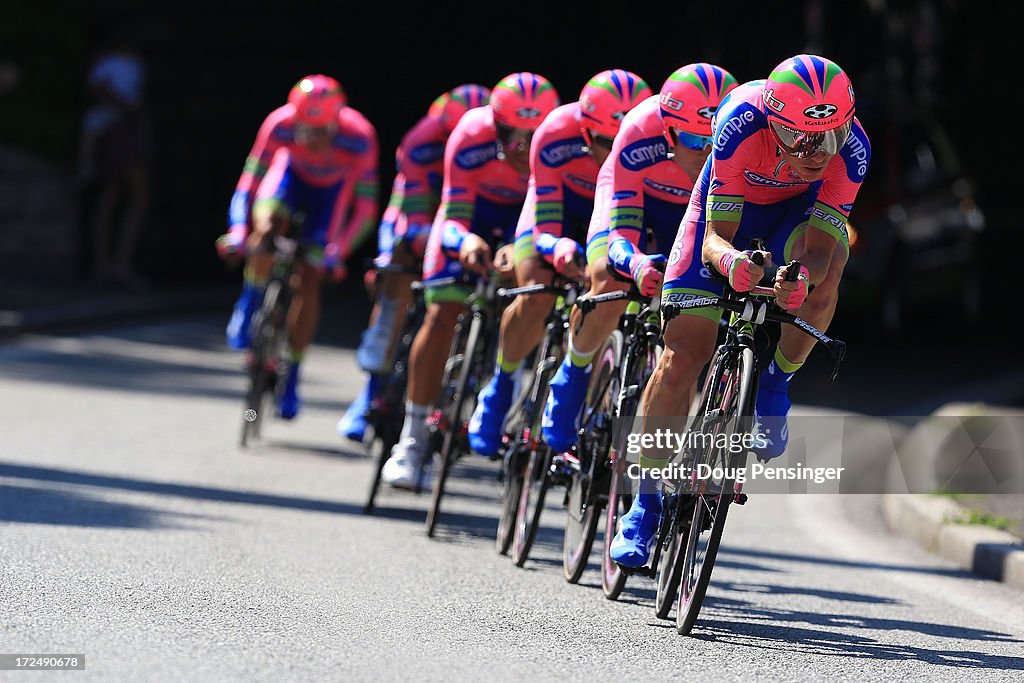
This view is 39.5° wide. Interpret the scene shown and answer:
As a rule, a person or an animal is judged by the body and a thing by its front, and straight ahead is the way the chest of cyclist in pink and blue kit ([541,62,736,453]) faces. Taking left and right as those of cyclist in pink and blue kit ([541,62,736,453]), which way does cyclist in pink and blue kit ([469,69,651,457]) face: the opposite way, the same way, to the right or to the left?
the same way

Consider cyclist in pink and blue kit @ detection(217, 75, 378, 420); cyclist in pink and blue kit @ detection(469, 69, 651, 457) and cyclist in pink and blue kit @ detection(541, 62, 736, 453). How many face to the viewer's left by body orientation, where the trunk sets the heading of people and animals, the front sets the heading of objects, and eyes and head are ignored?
0

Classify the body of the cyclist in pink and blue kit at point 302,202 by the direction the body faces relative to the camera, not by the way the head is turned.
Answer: toward the camera

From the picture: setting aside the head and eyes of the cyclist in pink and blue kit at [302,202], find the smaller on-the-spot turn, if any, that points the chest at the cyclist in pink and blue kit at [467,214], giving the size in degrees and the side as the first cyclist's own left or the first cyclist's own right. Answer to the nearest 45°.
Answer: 0° — they already face them

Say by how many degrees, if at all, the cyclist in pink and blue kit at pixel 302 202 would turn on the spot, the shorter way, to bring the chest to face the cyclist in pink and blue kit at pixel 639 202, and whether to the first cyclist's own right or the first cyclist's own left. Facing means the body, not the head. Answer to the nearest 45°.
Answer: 0° — they already face them

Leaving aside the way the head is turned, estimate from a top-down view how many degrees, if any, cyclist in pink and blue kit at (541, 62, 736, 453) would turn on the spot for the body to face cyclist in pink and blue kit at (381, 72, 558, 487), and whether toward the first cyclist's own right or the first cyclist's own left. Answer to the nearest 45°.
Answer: approximately 180°

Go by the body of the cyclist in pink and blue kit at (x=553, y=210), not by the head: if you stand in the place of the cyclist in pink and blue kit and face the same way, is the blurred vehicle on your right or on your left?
on your left

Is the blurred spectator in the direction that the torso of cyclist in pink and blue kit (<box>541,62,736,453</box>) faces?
no

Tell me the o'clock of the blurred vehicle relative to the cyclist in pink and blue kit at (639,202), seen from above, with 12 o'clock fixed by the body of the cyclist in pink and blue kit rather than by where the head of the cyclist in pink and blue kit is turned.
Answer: The blurred vehicle is roughly at 8 o'clock from the cyclist in pink and blue kit.

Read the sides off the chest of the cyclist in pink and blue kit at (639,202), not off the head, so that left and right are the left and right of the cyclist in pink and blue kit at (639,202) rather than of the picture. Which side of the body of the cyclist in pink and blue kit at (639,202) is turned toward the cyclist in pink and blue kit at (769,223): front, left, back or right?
front

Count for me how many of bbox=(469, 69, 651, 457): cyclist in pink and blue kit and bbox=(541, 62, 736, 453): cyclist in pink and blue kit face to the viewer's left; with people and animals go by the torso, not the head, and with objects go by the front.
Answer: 0

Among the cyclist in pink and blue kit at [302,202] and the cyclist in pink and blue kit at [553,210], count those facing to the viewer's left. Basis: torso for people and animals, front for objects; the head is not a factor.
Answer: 0

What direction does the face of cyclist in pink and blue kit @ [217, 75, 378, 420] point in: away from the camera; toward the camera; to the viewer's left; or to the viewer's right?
toward the camera

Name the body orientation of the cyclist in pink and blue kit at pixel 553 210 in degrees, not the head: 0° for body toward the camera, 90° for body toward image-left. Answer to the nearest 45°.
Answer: approximately 315°

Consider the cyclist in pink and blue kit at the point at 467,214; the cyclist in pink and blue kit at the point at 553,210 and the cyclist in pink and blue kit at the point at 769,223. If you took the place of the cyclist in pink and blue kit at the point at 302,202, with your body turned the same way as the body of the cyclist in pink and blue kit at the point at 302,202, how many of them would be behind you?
0

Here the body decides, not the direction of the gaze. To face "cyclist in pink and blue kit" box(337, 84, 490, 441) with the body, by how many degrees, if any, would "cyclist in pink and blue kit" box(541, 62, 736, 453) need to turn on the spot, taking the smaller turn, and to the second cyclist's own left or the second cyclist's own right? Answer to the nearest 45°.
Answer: approximately 180°

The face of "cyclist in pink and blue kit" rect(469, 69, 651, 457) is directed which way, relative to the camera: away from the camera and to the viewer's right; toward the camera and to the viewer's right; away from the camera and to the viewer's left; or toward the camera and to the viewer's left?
toward the camera and to the viewer's right

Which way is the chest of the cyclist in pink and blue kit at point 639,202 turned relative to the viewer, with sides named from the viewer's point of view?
facing the viewer and to the right of the viewer
